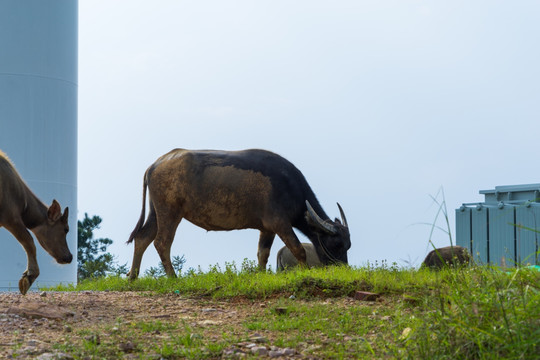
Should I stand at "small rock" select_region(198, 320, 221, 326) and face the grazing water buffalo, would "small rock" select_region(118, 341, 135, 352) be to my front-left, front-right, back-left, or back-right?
back-left

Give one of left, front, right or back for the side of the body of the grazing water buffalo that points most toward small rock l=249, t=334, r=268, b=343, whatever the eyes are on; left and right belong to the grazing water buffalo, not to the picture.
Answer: right

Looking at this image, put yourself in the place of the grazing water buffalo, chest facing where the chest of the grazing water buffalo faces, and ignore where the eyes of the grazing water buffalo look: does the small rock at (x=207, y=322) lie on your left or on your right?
on your right

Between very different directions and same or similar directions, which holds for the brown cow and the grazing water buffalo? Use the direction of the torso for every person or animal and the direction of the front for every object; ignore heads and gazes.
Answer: same or similar directions

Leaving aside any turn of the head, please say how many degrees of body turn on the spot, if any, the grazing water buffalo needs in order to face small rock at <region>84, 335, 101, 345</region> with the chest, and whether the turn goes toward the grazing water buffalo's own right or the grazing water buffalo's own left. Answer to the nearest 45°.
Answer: approximately 90° to the grazing water buffalo's own right

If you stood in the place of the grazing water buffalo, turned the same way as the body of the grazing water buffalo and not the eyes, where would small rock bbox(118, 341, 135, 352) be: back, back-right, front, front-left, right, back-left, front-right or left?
right

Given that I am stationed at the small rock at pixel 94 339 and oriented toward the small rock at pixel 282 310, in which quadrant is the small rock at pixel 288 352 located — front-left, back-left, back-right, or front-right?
front-right

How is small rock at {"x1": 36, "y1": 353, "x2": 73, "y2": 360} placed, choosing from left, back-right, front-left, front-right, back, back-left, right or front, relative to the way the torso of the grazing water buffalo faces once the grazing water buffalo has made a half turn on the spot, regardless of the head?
left

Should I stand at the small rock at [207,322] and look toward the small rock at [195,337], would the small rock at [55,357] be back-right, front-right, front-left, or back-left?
front-right

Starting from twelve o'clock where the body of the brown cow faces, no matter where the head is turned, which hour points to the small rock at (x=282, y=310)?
The small rock is roughly at 2 o'clock from the brown cow.

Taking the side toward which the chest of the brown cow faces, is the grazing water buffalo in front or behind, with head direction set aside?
in front

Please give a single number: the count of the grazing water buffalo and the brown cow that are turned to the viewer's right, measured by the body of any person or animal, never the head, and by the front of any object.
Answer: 2

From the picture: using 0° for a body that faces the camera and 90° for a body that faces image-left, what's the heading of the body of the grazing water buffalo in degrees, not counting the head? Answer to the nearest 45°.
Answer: approximately 270°

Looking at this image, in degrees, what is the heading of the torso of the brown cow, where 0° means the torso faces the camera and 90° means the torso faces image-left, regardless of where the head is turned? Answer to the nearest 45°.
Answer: approximately 270°

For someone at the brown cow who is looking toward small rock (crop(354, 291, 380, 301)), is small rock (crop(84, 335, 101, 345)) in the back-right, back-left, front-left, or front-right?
front-right
